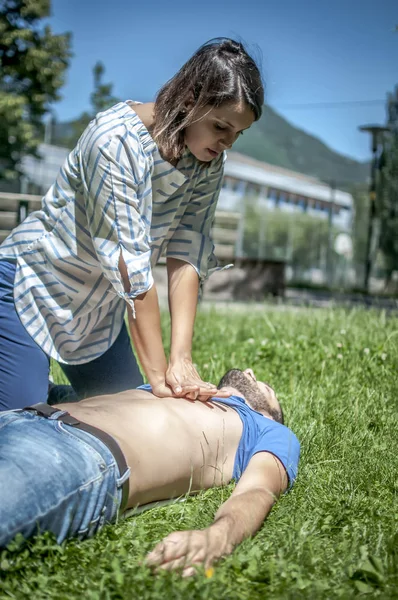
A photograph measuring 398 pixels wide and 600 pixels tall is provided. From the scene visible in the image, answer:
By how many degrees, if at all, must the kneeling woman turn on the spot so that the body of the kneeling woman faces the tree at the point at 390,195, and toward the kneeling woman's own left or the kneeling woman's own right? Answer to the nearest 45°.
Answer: approximately 135° to the kneeling woman's own left

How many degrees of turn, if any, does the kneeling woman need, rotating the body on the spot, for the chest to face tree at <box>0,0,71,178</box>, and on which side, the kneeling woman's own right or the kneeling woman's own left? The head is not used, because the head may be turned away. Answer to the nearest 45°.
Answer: approximately 135° to the kneeling woman's own left

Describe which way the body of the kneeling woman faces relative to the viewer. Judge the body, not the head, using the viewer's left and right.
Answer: facing the viewer and to the right of the viewer

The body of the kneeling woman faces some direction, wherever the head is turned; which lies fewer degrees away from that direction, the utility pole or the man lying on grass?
the man lying on grass

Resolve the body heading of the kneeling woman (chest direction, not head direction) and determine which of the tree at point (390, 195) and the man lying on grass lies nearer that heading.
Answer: the man lying on grass

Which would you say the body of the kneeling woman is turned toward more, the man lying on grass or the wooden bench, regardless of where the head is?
the man lying on grass

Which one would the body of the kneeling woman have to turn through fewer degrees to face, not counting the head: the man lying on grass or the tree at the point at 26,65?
the man lying on grass

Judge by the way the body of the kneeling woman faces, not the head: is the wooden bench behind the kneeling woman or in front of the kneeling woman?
behind

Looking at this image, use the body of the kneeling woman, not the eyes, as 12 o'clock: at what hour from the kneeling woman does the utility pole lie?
The utility pole is roughly at 8 o'clock from the kneeling woman.
